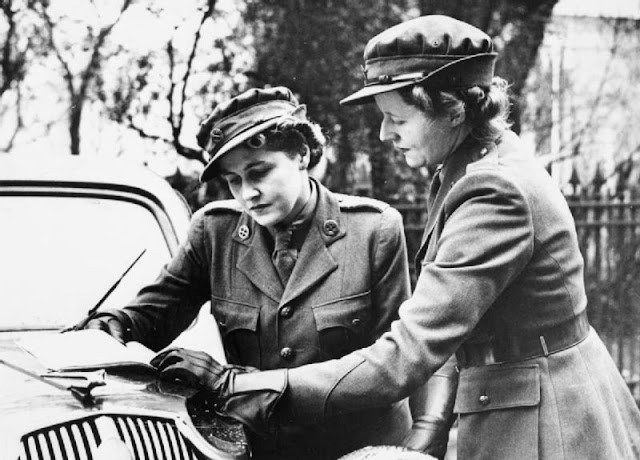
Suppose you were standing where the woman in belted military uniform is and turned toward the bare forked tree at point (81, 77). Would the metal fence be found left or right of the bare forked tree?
right

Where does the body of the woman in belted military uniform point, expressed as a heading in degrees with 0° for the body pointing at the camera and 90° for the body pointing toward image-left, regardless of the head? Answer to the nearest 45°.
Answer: approximately 90°

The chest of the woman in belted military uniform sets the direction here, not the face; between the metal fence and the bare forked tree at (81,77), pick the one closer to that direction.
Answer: the bare forked tree

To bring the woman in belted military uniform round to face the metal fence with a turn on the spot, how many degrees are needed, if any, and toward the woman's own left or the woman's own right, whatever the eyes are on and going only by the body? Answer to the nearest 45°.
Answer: approximately 90° to the woman's own right

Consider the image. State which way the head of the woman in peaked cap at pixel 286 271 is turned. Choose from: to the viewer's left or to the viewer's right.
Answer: to the viewer's left

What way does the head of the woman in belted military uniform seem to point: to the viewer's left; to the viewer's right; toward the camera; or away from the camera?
to the viewer's left

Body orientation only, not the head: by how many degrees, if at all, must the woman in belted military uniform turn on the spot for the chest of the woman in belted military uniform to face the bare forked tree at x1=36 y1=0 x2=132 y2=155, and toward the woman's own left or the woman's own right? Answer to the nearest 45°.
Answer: approximately 45° to the woman's own right

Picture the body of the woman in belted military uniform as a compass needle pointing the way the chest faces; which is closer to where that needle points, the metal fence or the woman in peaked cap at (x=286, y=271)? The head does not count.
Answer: the woman in peaked cap

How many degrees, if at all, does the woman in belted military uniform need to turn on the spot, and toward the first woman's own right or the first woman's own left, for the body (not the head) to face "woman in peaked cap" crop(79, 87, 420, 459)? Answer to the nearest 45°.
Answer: approximately 45° to the first woman's own right
